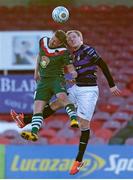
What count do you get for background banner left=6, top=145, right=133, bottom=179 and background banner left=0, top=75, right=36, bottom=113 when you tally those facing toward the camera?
2

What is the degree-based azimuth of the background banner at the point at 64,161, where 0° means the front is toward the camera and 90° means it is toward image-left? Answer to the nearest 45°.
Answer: approximately 0°

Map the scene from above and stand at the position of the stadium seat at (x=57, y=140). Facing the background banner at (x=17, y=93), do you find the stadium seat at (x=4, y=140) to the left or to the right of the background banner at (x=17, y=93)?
left
